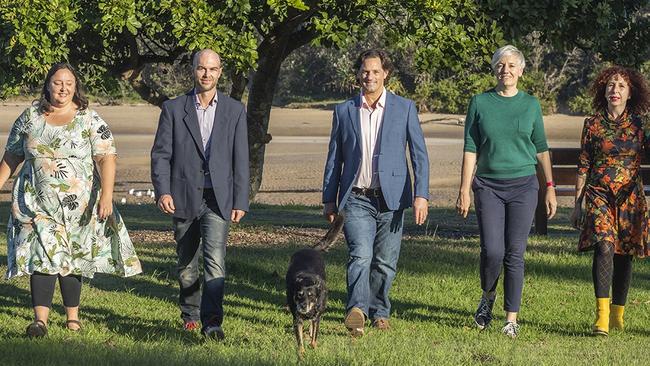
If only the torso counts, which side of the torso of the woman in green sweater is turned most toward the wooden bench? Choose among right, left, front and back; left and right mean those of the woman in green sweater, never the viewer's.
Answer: back

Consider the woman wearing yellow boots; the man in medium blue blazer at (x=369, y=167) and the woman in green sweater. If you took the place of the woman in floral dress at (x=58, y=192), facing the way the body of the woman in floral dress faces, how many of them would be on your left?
3

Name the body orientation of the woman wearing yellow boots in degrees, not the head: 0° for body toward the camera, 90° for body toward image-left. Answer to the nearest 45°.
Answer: approximately 0°

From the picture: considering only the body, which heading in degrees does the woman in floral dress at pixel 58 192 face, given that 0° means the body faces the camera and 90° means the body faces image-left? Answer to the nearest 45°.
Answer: approximately 0°

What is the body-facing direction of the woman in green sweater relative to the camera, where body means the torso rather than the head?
toward the camera

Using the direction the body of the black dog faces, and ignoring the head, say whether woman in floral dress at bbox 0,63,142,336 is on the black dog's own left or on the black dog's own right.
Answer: on the black dog's own right

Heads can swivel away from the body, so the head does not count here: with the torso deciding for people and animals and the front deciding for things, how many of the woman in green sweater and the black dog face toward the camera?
2

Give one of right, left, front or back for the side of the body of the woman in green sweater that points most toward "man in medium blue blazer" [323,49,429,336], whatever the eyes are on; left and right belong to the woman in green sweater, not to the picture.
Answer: right

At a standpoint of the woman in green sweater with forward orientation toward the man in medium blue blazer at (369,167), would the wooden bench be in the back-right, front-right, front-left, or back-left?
back-right

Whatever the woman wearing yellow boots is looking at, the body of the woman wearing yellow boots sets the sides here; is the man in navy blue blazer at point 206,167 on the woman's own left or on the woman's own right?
on the woman's own right

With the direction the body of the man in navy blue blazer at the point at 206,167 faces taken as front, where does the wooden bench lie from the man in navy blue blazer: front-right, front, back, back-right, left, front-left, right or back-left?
back-left

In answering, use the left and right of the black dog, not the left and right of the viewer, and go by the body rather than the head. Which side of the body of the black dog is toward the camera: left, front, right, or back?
front

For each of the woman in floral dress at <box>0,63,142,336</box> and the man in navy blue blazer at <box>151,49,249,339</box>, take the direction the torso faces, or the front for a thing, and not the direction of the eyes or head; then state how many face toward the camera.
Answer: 2

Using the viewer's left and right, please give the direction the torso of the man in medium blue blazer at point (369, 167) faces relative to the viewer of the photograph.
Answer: facing the viewer
